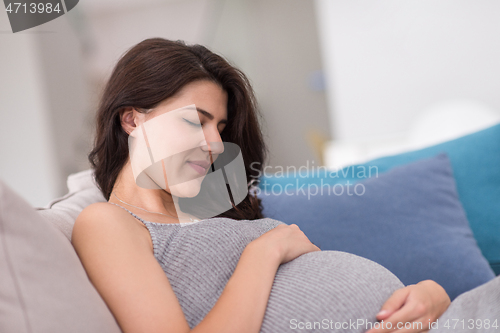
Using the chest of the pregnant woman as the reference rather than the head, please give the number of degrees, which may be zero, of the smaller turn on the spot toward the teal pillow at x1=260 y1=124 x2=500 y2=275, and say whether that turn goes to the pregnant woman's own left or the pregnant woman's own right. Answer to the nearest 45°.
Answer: approximately 90° to the pregnant woman's own left

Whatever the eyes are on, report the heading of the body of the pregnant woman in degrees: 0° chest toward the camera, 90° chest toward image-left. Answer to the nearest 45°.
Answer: approximately 315°
